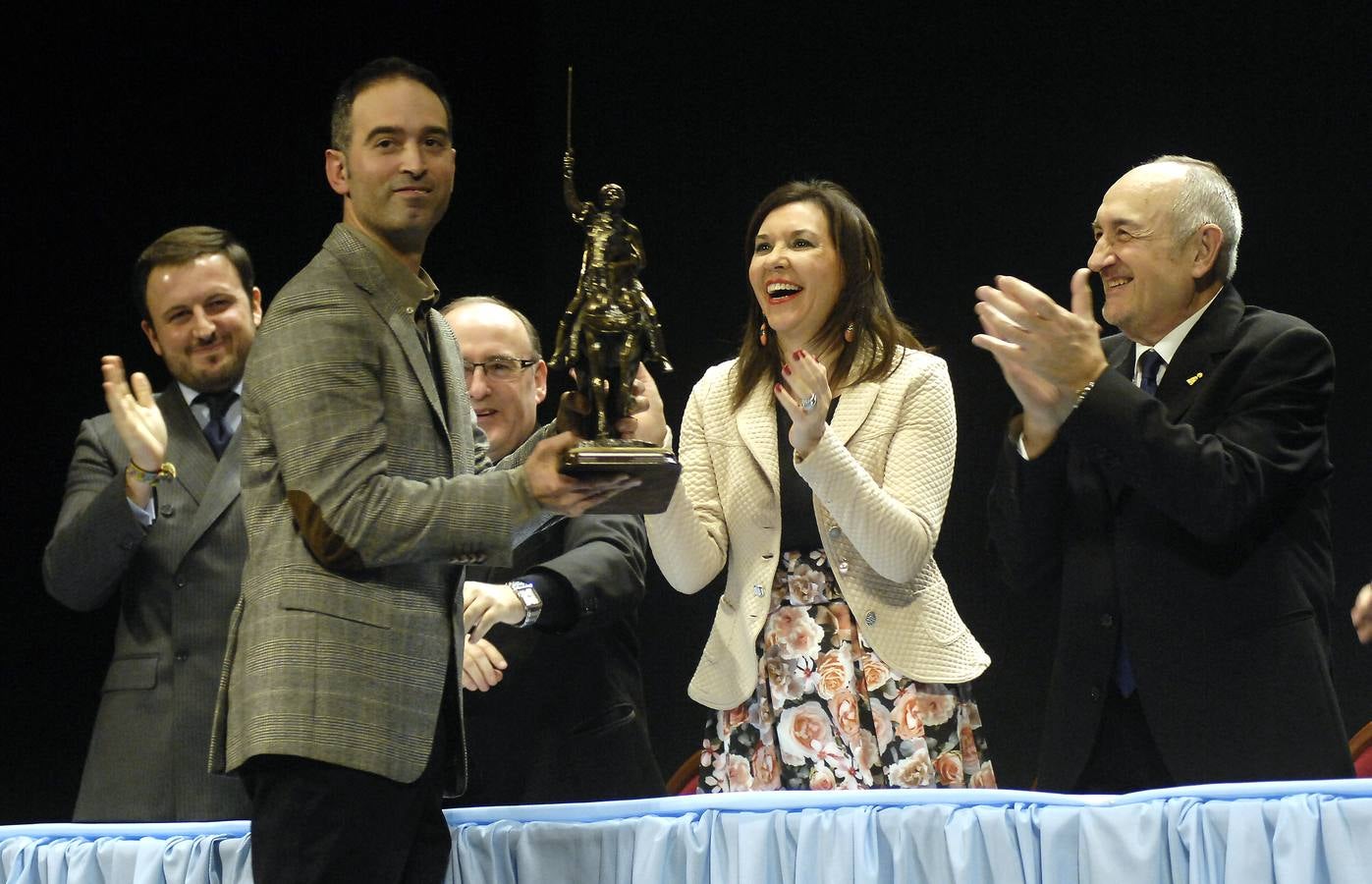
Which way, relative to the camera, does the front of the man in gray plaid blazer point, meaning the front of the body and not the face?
to the viewer's right

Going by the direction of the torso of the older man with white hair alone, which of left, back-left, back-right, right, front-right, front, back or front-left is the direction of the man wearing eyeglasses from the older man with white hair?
front-right

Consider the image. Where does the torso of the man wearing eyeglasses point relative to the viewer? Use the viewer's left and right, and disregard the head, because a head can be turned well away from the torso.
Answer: facing the viewer and to the left of the viewer

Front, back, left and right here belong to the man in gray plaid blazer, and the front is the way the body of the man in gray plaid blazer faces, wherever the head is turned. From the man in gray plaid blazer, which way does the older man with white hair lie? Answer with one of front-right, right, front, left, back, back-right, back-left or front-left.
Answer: front

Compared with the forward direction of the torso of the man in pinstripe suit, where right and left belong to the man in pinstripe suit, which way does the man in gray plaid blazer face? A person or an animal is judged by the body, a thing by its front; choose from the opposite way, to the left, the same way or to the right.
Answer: to the left

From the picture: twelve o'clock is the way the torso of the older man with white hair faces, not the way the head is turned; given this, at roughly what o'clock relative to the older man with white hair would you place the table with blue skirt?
The table with blue skirt is roughly at 12 o'clock from the older man with white hair.

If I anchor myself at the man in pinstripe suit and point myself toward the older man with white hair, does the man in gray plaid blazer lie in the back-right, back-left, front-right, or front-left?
front-right

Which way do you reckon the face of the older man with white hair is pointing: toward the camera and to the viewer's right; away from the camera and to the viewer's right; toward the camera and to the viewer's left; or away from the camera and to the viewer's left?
toward the camera and to the viewer's left

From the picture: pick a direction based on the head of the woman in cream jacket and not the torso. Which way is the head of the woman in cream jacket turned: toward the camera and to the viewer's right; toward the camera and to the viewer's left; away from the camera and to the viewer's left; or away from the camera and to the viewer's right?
toward the camera and to the viewer's left

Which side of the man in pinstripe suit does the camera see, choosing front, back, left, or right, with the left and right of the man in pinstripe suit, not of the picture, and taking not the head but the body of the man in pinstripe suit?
front

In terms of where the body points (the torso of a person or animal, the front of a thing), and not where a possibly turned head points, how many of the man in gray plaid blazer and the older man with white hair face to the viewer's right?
1
